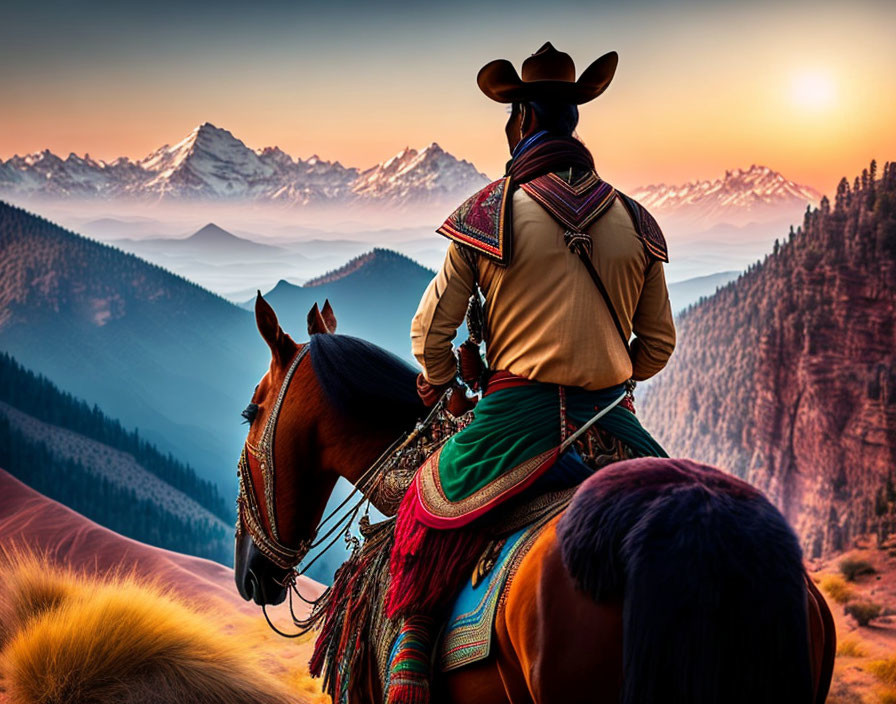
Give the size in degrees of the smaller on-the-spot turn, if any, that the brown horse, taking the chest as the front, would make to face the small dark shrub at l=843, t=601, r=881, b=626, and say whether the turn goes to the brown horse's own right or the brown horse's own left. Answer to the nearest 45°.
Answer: approximately 90° to the brown horse's own right

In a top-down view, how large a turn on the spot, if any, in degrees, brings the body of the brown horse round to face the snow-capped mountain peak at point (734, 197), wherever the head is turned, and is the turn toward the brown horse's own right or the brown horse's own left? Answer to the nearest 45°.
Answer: approximately 45° to the brown horse's own right

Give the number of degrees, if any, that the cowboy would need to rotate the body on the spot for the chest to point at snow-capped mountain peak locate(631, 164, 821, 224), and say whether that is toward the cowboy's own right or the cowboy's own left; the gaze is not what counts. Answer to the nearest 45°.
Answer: approximately 45° to the cowboy's own right

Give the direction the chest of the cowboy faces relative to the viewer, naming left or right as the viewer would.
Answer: facing away from the viewer and to the left of the viewer

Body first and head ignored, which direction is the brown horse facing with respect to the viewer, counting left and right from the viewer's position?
facing away from the viewer and to the left of the viewer

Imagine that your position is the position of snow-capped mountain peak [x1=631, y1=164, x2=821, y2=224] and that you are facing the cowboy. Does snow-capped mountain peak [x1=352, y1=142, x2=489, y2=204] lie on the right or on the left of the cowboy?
right

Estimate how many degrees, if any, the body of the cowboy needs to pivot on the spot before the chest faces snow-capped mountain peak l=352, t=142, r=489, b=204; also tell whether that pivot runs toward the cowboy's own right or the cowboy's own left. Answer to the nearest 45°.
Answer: approximately 45° to the cowboy's own right
